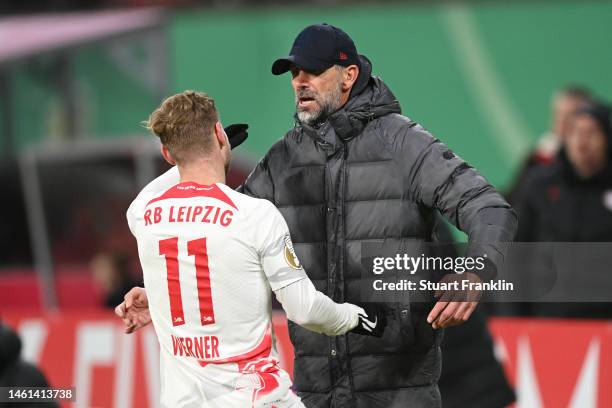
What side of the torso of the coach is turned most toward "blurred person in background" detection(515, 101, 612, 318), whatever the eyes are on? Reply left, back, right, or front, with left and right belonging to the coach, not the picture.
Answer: back

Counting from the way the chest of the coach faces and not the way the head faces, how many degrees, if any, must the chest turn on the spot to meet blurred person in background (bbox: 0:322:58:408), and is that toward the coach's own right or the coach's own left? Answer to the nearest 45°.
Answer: approximately 90° to the coach's own right

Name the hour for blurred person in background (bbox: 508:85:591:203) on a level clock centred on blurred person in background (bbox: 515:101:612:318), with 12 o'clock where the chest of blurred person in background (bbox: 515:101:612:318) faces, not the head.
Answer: blurred person in background (bbox: 508:85:591:203) is roughly at 6 o'clock from blurred person in background (bbox: 515:101:612:318).

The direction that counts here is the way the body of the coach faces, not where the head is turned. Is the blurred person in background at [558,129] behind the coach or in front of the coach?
behind

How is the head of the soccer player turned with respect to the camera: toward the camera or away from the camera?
away from the camera

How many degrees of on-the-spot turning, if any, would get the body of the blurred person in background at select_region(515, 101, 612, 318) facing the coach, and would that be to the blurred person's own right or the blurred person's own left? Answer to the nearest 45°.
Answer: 0° — they already face them

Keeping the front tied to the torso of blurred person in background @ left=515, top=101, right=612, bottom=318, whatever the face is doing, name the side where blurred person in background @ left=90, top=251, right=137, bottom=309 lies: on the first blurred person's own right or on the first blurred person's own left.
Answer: on the first blurred person's own right

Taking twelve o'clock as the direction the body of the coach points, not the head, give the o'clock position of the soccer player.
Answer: The soccer player is roughly at 12 o'clock from the coach.

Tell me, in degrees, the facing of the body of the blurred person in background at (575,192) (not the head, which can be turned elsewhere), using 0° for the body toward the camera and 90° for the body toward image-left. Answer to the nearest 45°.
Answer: approximately 0°
